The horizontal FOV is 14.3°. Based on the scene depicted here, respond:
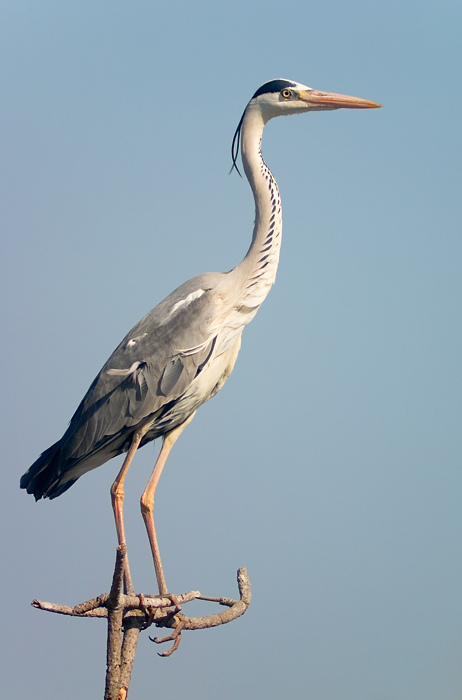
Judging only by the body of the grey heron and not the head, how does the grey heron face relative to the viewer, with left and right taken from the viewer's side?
facing to the right of the viewer
